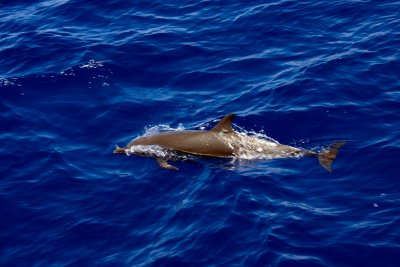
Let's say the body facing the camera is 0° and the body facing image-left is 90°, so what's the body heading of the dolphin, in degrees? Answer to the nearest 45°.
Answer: approximately 90°
